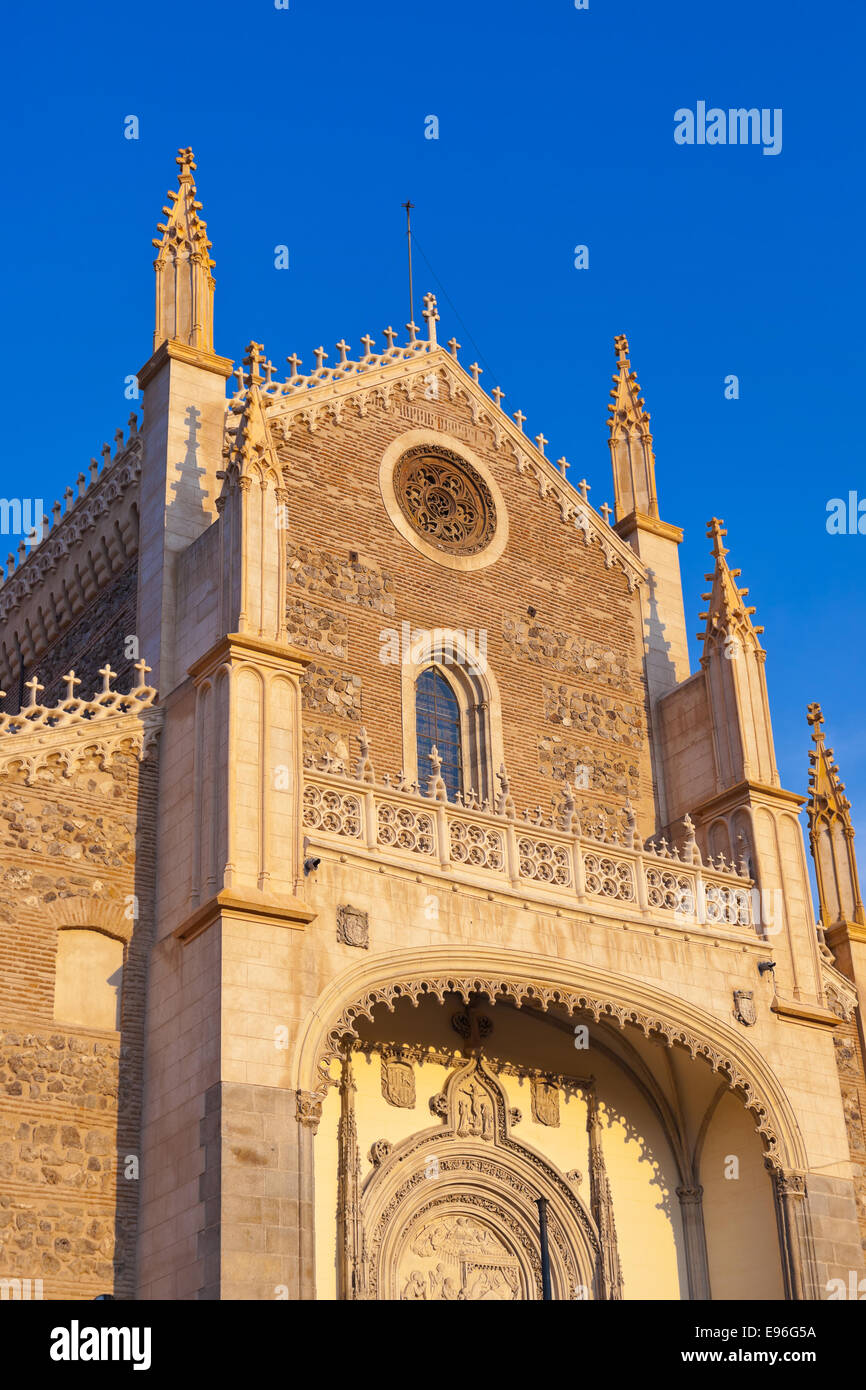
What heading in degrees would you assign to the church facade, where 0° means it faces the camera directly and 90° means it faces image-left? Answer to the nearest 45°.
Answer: approximately 315°
